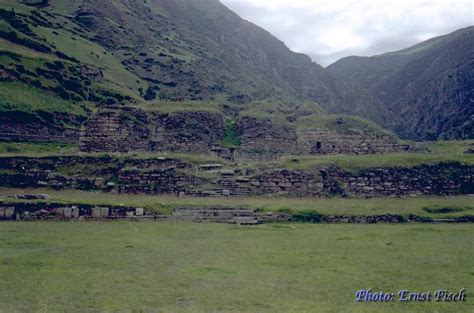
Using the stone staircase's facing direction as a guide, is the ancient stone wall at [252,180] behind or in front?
behind

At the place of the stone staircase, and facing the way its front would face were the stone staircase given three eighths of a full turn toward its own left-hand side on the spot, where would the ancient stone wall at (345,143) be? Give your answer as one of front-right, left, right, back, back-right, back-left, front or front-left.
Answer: front

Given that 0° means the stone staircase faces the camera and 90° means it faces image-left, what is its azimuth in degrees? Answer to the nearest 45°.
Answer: approximately 0°

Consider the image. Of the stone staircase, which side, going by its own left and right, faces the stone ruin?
back
